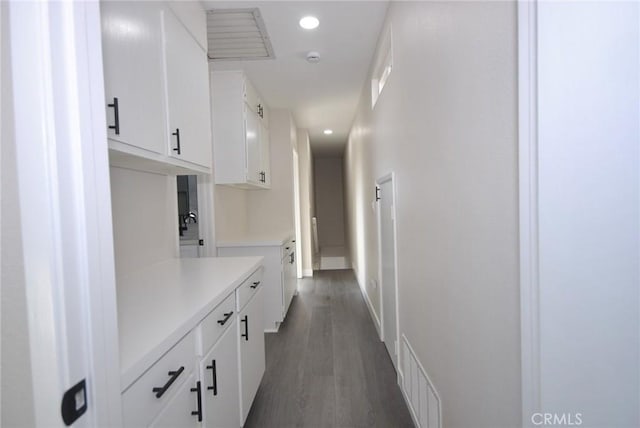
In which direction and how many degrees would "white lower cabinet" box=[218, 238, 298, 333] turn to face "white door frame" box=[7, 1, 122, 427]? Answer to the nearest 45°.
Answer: approximately 90° to its right

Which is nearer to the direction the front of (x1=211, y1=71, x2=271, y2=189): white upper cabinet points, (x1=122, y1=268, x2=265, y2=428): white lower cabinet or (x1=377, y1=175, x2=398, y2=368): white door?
the white door

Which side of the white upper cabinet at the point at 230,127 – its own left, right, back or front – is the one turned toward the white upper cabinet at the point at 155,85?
right

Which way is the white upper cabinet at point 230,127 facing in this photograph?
to the viewer's right

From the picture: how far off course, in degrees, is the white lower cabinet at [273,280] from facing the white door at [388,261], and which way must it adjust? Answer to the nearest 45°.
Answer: approximately 45° to its right

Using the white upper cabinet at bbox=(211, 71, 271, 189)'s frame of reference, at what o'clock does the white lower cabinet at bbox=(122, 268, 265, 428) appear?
The white lower cabinet is roughly at 3 o'clock from the white upper cabinet.

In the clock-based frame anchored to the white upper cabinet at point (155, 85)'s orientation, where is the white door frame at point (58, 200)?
The white door frame is roughly at 2 o'clock from the white upper cabinet.

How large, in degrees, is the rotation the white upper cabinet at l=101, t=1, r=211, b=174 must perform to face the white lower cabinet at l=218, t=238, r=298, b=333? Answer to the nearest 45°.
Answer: approximately 90° to its left

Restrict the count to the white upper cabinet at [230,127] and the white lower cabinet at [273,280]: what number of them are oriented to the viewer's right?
2

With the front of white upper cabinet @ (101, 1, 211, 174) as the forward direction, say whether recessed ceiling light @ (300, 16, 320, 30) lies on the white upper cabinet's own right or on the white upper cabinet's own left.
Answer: on the white upper cabinet's own left

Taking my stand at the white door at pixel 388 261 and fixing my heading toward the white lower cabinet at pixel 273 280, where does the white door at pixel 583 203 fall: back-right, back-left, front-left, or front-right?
back-left

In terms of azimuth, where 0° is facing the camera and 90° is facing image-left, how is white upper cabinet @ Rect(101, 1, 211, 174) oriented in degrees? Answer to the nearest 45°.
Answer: approximately 315°

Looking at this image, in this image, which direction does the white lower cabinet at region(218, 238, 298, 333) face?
to the viewer's right
